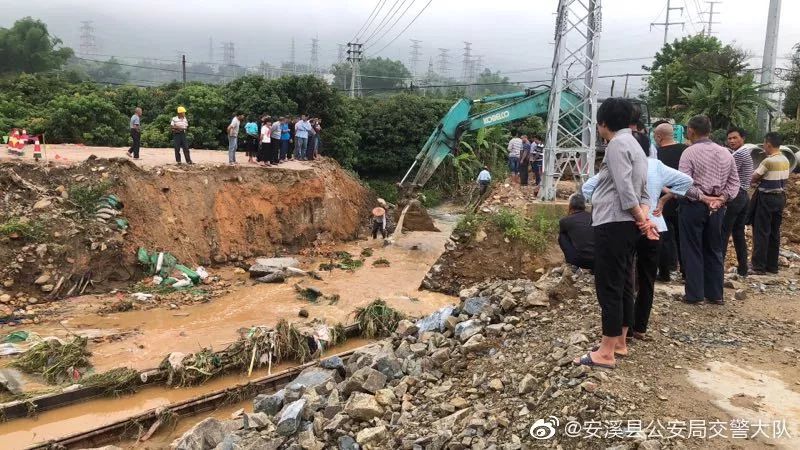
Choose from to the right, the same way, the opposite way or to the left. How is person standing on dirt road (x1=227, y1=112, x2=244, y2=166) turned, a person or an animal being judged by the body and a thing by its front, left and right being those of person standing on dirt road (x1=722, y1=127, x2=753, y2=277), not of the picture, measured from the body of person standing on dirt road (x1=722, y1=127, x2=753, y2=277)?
the opposite way

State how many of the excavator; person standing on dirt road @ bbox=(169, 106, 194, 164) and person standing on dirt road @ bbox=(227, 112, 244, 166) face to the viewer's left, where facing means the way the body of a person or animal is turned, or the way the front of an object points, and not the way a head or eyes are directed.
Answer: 1

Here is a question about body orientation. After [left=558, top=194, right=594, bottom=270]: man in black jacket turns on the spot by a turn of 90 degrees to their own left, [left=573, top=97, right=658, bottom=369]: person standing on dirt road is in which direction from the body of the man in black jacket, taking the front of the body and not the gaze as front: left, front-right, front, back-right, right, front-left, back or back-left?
front-left

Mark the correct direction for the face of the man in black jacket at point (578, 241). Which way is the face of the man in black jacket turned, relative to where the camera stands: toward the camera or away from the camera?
away from the camera

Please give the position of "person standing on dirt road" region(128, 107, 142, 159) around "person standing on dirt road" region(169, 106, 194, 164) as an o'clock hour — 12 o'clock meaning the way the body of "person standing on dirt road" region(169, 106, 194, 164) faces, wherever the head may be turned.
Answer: "person standing on dirt road" region(128, 107, 142, 159) is roughly at 4 o'clock from "person standing on dirt road" region(169, 106, 194, 164).

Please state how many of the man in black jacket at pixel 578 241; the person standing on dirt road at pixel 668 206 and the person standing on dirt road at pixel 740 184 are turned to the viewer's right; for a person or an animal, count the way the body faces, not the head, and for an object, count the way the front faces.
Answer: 0

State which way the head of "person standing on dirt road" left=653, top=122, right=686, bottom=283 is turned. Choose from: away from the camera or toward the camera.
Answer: away from the camera

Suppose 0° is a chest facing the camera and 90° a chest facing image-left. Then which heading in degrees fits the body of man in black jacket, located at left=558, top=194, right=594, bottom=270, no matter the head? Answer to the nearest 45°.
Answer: approximately 135°

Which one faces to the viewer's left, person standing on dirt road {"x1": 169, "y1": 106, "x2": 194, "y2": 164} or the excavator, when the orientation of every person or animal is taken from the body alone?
the excavator

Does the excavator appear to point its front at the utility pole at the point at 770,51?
no
